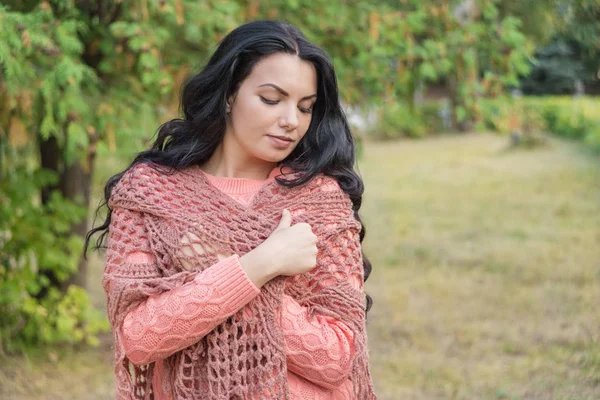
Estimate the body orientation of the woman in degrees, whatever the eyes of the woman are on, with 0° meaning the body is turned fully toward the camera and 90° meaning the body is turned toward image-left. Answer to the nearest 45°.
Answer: approximately 0°

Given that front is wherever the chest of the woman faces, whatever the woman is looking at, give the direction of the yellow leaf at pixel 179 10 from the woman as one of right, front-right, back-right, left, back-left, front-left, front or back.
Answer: back

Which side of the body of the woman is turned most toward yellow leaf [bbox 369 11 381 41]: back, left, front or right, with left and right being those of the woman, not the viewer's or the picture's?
back

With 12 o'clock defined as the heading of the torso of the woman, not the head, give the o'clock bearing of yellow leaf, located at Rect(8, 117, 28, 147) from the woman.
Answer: The yellow leaf is roughly at 5 o'clock from the woman.

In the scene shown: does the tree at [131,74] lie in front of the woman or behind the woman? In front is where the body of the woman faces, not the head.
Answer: behind

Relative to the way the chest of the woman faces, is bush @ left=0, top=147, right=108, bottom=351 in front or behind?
behind
